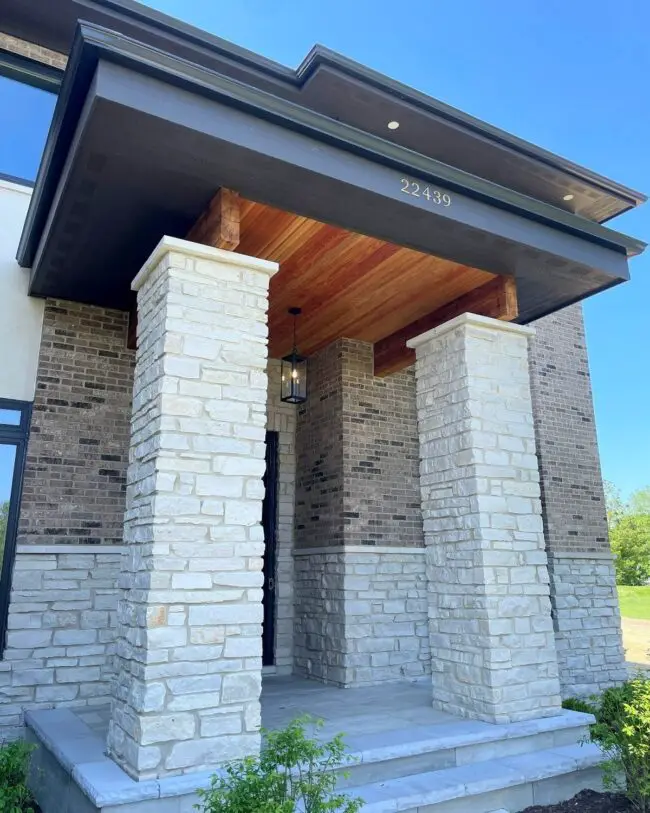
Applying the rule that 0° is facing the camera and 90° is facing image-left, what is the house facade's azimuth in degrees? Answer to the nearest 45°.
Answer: approximately 315°

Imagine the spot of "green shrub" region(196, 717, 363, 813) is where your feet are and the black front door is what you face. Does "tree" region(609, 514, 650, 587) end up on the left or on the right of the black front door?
right

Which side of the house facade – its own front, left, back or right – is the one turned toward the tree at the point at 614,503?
left

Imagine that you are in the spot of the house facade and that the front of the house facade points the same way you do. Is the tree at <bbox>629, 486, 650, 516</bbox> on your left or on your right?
on your left

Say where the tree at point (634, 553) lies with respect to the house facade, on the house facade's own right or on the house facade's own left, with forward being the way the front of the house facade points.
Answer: on the house facade's own left
